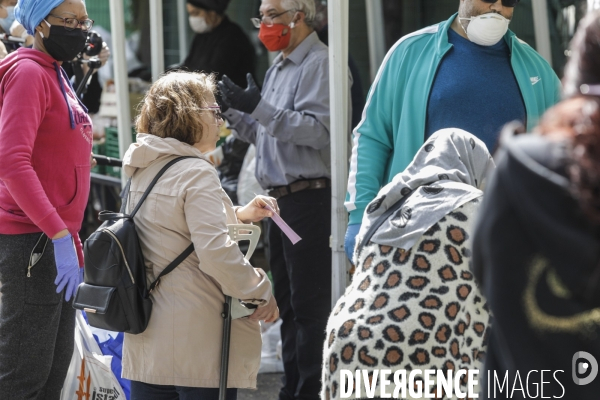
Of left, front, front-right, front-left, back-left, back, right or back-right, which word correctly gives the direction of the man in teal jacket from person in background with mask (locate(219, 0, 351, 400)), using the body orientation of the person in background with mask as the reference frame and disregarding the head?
back-left

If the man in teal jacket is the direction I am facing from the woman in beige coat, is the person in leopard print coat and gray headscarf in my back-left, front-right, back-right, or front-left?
front-right

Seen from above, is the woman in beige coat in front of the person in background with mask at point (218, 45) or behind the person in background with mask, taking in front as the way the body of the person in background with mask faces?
in front

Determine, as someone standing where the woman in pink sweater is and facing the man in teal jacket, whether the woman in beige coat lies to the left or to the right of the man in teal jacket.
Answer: right

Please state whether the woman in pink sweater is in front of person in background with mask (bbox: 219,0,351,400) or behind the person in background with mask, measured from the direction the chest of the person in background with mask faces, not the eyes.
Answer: in front

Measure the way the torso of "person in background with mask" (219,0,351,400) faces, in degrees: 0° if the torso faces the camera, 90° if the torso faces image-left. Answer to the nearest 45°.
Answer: approximately 90°

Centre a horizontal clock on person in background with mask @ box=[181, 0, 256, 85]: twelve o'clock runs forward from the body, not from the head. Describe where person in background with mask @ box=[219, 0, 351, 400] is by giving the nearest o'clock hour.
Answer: person in background with mask @ box=[219, 0, 351, 400] is roughly at 10 o'clock from person in background with mask @ box=[181, 0, 256, 85].

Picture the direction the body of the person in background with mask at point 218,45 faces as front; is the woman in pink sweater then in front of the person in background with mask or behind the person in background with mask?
in front

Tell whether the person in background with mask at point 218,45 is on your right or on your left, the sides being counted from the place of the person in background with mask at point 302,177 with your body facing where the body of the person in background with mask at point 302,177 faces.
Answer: on your right

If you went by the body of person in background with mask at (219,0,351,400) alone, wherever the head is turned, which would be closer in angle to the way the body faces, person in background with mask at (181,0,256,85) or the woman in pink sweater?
the woman in pink sweater

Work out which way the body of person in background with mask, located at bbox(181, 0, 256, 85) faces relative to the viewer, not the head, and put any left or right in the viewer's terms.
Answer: facing the viewer and to the left of the viewer

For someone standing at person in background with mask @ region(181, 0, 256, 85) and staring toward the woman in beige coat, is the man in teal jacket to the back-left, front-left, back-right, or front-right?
front-left

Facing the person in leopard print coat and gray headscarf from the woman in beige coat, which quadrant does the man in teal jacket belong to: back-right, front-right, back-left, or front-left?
front-left

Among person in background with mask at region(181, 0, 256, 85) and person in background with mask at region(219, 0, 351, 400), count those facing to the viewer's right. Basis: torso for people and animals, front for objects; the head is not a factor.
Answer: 0
